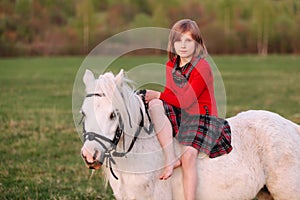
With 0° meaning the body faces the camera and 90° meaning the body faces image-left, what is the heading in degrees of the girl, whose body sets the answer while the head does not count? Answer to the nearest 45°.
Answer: approximately 45°

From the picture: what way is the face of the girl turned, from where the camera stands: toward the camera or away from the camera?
toward the camera
